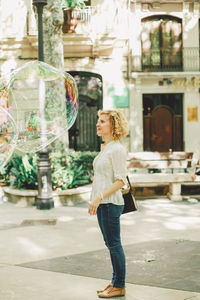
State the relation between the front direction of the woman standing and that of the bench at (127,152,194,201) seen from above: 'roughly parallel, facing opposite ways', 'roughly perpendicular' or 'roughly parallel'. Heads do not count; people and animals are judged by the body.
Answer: roughly perpendicular

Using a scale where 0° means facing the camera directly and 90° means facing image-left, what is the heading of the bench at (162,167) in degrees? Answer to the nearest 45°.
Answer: approximately 0°

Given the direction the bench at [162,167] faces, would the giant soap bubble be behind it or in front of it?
in front

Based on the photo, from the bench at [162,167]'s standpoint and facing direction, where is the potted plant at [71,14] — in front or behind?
behind

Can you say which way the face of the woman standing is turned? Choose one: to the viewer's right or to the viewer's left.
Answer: to the viewer's left

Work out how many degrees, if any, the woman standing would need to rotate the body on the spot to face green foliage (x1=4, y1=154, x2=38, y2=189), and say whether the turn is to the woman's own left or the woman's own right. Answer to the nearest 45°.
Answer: approximately 90° to the woman's own right

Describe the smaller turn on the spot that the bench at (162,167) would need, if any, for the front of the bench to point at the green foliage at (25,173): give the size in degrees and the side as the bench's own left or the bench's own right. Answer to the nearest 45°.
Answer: approximately 90° to the bench's own right

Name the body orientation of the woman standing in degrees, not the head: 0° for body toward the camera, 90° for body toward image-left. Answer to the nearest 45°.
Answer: approximately 90°

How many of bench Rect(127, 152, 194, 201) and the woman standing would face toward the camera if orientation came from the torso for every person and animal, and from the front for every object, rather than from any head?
1

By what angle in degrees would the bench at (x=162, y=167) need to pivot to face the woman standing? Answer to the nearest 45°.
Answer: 0° — it already faces them
